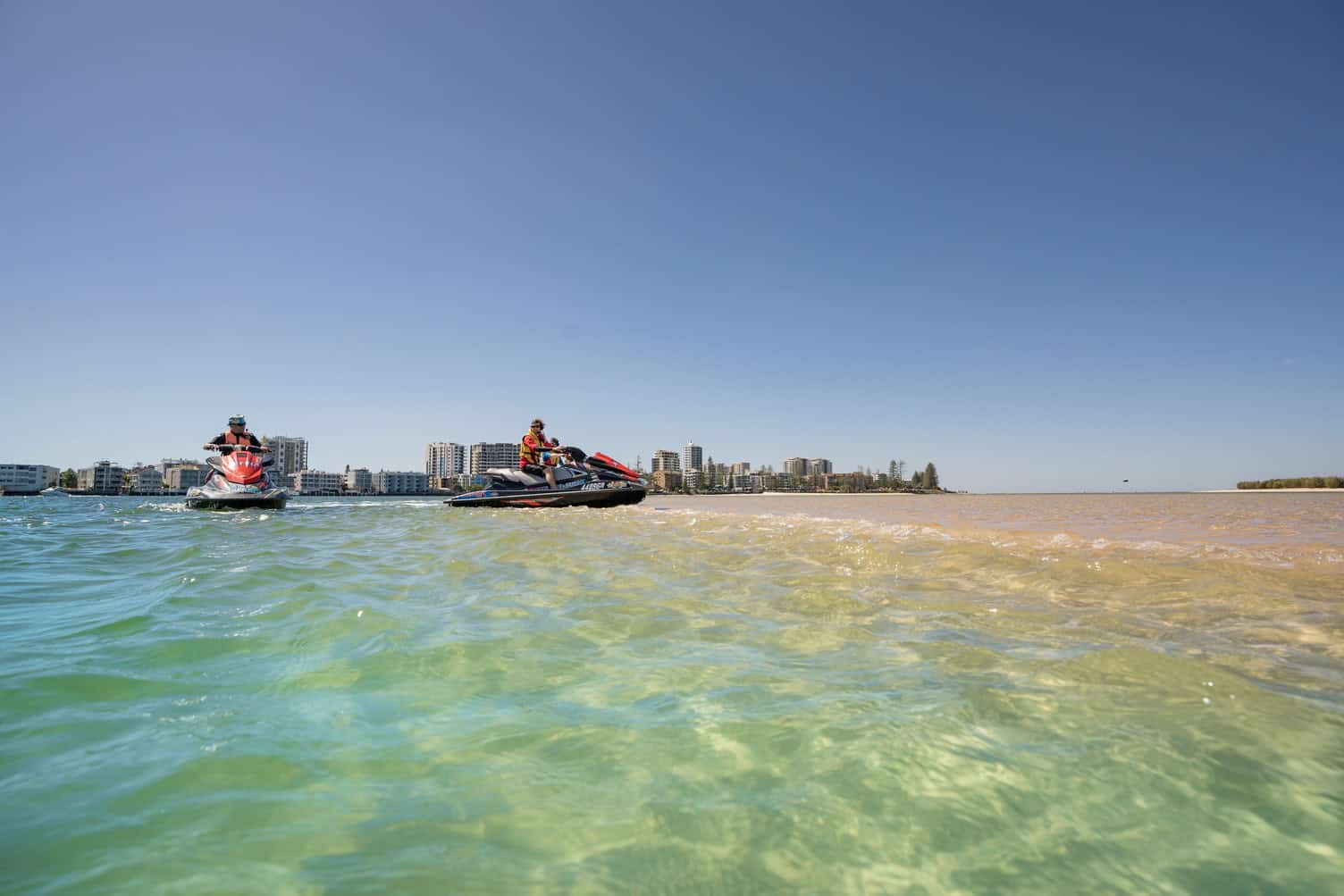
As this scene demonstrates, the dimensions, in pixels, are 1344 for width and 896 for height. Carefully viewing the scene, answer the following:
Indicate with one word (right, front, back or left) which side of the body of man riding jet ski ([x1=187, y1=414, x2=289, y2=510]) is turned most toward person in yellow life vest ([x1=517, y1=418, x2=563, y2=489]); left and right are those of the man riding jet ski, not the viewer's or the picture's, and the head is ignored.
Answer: left

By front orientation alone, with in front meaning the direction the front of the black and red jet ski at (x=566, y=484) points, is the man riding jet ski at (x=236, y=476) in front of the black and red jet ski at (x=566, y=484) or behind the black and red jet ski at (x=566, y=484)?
behind

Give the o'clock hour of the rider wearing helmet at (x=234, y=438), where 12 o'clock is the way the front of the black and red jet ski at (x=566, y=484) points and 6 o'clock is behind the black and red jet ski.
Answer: The rider wearing helmet is roughly at 6 o'clock from the black and red jet ski.

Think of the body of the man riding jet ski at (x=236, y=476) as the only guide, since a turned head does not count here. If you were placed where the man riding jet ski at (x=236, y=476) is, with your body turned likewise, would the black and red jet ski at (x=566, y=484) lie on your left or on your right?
on your left

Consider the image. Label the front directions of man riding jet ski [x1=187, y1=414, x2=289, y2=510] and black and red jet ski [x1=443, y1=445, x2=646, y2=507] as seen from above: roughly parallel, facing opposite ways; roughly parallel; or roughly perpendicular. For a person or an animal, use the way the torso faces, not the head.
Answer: roughly perpendicular

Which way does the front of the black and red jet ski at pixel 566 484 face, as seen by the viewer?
to the viewer's right

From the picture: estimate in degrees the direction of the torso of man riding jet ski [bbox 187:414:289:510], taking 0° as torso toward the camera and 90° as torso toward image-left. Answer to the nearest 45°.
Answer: approximately 0°

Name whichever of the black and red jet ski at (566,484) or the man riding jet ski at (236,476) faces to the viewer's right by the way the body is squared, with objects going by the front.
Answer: the black and red jet ski at (566,484)

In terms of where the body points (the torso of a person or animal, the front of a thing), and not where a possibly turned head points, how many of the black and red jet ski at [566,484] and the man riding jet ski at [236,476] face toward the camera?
1
